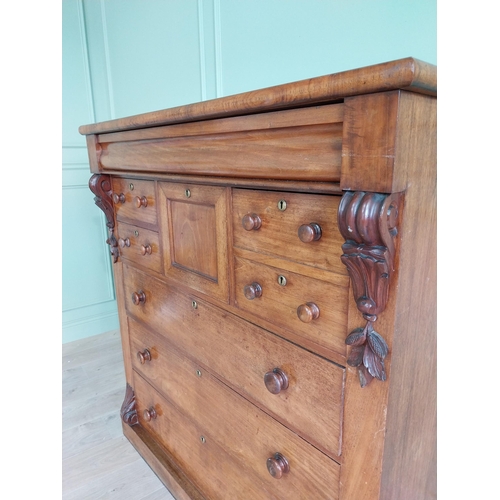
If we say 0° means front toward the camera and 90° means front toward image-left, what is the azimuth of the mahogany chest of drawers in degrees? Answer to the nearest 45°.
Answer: approximately 45°
